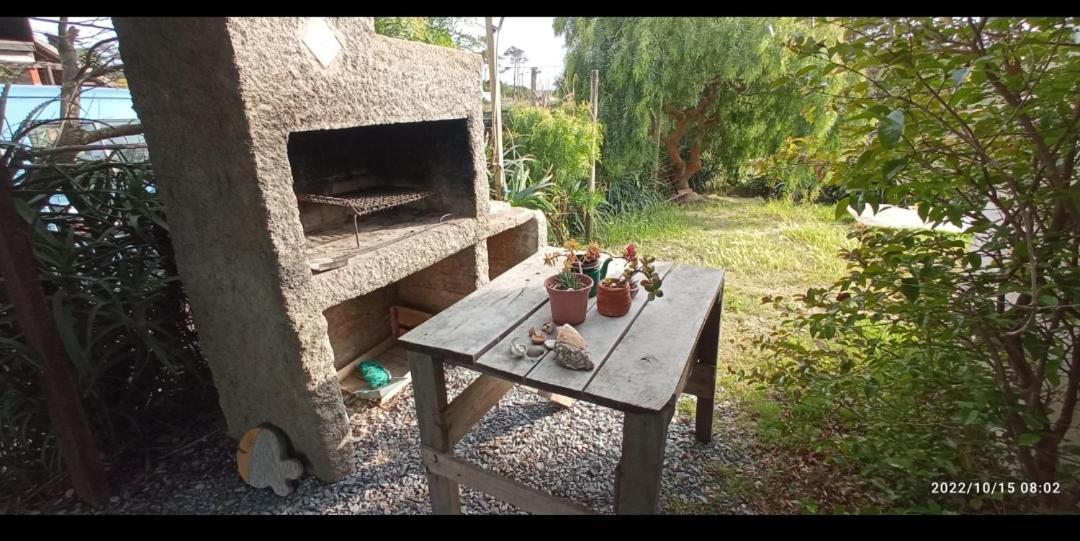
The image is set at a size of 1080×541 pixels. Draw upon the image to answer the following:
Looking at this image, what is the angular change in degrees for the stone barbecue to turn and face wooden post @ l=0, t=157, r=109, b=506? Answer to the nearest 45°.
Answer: approximately 135° to its right

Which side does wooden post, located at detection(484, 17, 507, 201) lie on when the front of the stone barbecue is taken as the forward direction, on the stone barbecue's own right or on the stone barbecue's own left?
on the stone barbecue's own left

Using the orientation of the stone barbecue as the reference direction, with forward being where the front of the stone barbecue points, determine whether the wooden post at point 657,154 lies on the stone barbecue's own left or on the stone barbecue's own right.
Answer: on the stone barbecue's own left

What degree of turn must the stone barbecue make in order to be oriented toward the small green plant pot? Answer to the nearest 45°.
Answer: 0° — it already faces it

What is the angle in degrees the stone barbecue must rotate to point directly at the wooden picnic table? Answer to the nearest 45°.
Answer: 0° — it already faces it

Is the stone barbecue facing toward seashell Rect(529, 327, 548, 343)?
yes

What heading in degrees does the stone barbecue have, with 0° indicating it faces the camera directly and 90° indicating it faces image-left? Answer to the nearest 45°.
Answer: approximately 315°

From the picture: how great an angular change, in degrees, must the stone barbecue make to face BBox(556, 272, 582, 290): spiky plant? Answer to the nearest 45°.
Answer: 0° — it already faces it

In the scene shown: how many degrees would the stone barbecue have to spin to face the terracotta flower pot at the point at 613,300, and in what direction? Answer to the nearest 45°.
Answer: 0° — it already faces it
